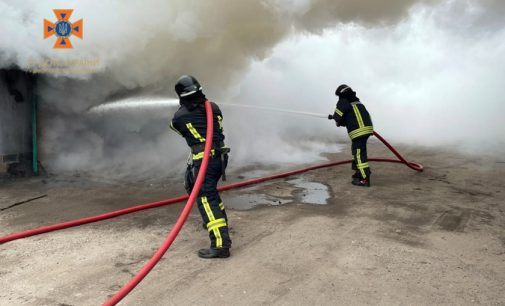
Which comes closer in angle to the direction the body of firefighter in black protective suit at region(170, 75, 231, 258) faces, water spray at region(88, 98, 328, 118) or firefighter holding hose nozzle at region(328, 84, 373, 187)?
the water spray

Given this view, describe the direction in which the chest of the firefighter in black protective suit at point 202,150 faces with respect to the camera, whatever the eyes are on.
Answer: to the viewer's left
